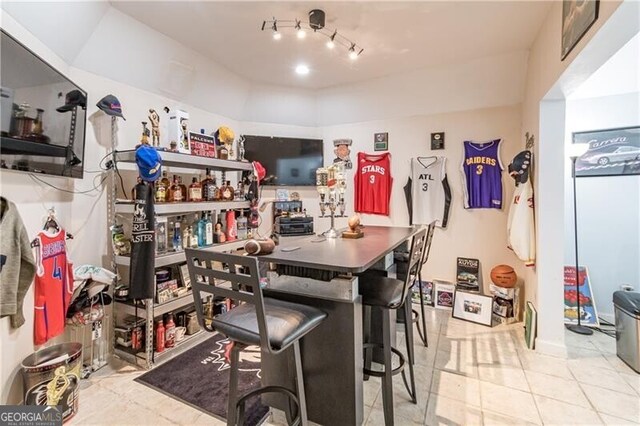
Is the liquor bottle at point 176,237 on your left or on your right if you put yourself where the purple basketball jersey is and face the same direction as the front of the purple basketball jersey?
on your right

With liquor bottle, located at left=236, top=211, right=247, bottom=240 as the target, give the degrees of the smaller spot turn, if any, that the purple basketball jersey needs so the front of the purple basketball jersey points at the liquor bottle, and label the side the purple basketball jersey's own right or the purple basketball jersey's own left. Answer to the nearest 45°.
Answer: approximately 45° to the purple basketball jersey's own right

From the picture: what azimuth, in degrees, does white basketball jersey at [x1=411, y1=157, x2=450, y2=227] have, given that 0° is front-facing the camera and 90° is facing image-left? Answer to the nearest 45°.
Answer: approximately 0°

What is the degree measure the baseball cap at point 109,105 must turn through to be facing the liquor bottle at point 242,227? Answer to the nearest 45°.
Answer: approximately 45° to its left

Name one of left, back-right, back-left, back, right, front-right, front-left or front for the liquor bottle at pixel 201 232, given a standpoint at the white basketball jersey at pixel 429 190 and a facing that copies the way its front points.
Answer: front-right

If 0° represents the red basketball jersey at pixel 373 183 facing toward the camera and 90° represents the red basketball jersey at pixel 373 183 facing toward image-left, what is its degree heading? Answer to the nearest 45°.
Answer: approximately 0°

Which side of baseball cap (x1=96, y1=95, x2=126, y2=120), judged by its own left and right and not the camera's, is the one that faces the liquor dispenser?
front
